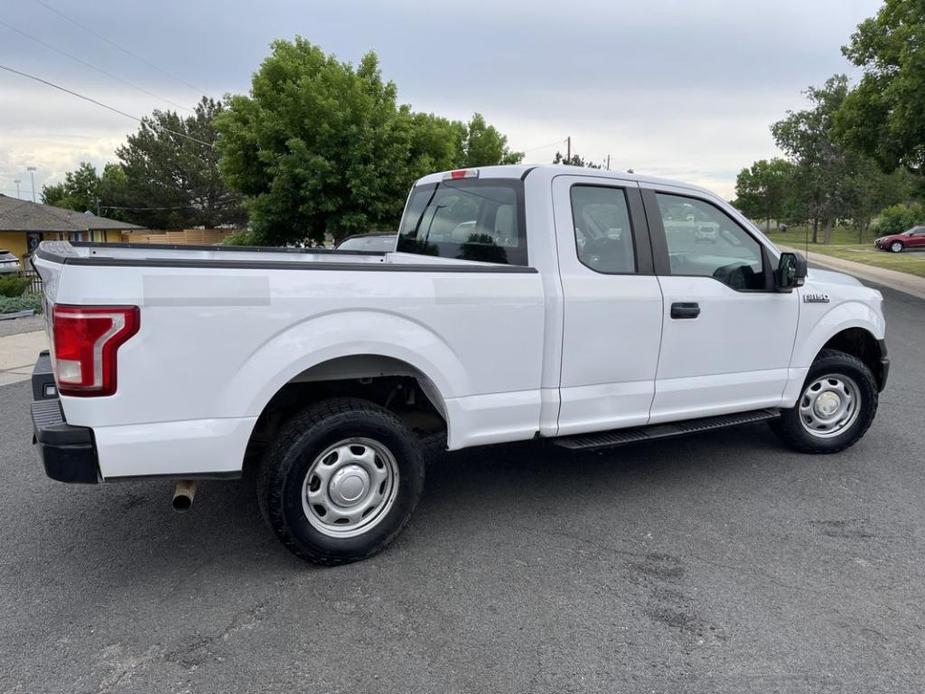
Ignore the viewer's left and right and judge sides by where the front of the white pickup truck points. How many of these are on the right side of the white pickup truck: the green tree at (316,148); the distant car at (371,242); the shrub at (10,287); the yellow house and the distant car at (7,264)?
0

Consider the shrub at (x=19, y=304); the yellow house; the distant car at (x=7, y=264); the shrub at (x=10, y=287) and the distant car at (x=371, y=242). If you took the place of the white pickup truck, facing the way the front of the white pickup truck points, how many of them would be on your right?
0

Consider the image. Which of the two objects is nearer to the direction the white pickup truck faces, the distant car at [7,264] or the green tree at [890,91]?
the green tree

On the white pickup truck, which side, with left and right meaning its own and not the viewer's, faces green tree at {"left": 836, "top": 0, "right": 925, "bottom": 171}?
front

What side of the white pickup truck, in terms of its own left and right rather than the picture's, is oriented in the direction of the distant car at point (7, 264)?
left

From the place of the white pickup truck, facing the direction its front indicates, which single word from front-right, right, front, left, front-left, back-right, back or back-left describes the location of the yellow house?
left

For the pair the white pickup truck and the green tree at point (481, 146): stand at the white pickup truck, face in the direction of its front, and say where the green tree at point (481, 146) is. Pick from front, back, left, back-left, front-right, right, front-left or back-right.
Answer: front-left

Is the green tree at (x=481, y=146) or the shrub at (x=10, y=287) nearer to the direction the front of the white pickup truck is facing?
the green tree

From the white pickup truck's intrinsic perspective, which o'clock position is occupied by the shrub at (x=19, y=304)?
The shrub is roughly at 9 o'clock from the white pickup truck.

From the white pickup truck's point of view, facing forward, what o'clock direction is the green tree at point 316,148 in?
The green tree is roughly at 10 o'clock from the white pickup truck.

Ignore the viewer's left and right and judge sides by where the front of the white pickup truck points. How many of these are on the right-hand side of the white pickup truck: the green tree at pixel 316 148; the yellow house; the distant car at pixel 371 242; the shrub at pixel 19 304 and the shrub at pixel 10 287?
0

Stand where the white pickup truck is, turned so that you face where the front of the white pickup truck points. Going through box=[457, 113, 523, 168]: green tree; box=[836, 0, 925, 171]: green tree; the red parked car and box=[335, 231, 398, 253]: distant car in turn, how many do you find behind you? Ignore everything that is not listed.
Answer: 0

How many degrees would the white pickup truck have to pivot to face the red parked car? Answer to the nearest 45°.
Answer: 0° — it already faces it

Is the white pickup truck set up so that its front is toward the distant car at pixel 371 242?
no

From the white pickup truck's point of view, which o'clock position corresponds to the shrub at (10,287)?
The shrub is roughly at 9 o'clock from the white pickup truck.

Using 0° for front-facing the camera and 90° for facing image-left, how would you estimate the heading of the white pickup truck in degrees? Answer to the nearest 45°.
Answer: approximately 225°

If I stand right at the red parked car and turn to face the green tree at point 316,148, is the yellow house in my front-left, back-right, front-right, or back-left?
front-right

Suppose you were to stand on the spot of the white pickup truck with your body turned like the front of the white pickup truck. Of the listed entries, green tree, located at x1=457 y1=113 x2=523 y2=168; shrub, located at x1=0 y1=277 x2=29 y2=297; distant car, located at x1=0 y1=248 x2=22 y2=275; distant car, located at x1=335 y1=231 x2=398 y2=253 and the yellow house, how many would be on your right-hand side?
0

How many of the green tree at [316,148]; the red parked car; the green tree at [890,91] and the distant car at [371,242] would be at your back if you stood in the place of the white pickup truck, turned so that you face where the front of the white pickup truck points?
0
